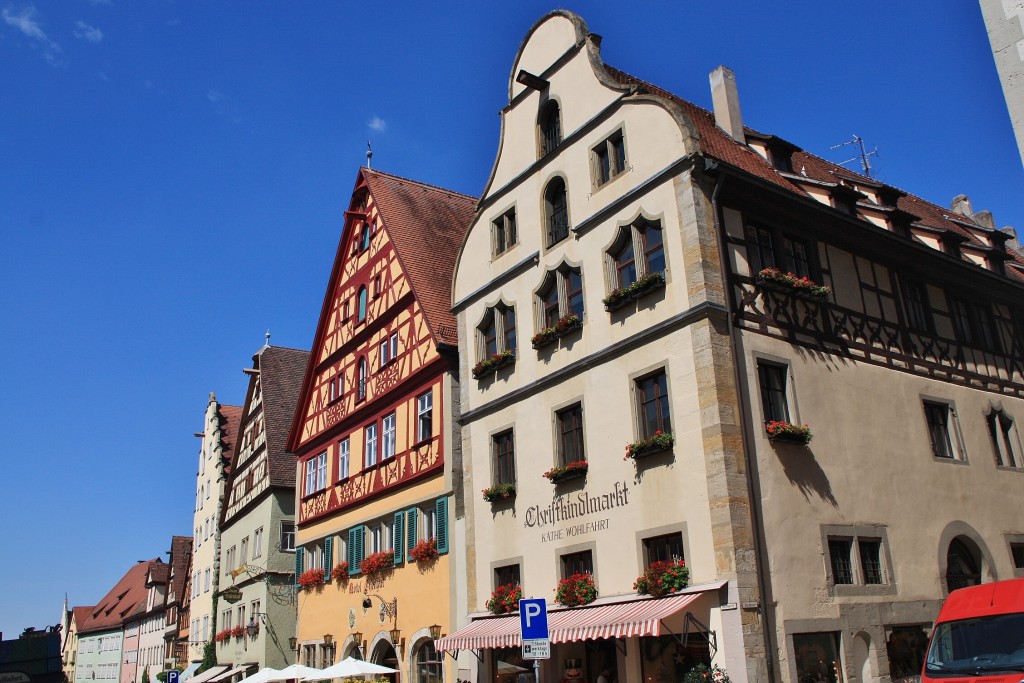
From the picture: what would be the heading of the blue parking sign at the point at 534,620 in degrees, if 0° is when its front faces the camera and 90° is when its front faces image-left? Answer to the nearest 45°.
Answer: approximately 0°

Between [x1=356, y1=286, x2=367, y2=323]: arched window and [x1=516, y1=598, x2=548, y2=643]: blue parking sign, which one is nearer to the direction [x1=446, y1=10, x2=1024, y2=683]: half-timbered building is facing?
the blue parking sign

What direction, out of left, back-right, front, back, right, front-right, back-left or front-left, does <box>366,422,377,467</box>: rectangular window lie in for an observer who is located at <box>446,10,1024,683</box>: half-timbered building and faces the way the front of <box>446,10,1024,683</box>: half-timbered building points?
right

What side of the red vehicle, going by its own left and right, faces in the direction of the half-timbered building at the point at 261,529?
right

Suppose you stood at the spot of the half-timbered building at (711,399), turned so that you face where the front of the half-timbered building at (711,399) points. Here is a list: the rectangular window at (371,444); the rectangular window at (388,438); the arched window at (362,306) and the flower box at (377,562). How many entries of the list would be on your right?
4

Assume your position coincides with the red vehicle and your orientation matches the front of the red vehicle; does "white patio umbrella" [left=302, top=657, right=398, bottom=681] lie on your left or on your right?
on your right

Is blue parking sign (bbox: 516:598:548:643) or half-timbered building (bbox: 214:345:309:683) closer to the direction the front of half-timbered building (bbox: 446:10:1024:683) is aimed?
the blue parking sign

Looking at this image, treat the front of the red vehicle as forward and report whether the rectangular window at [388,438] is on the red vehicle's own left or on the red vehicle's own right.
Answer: on the red vehicle's own right

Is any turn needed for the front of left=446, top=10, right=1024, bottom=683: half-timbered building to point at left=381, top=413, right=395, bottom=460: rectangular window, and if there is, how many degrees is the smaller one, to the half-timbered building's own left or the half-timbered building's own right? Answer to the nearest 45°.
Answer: approximately 90° to the half-timbered building's own right

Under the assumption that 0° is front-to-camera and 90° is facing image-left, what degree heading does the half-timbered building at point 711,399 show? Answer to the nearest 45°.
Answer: approximately 45°

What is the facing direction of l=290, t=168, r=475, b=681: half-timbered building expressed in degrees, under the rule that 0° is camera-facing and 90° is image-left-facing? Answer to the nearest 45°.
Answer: approximately 45°
